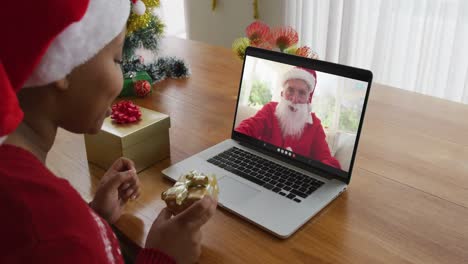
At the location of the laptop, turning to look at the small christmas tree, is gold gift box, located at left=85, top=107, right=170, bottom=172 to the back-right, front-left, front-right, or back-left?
front-left

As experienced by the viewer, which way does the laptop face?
facing the viewer and to the left of the viewer

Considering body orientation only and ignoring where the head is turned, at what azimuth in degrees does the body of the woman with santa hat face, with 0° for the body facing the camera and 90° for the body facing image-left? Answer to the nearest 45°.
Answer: approximately 225°

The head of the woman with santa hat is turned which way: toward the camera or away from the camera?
away from the camera

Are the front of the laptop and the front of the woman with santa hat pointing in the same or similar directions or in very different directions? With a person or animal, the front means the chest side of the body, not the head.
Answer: very different directions
